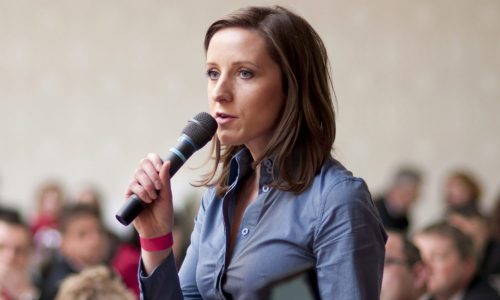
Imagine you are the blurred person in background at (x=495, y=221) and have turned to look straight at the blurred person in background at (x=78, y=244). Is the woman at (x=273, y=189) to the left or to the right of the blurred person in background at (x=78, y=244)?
left

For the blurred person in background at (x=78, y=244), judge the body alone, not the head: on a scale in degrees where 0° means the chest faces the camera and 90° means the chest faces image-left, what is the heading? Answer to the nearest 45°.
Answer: approximately 315°

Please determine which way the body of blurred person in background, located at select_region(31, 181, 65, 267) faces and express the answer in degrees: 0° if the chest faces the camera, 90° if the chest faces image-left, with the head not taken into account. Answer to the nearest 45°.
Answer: approximately 0°

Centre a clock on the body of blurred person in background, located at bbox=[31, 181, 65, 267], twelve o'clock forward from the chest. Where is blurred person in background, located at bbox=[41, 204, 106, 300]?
blurred person in background, located at bbox=[41, 204, 106, 300] is roughly at 12 o'clock from blurred person in background, located at bbox=[31, 181, 65, 267].

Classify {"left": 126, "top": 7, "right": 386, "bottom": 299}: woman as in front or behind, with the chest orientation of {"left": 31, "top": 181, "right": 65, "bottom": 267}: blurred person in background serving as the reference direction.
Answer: in front

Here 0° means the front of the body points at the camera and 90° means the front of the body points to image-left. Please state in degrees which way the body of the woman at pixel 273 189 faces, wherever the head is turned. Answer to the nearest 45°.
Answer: approximately 45°

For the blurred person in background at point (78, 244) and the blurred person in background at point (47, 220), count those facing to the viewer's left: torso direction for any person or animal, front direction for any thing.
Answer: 0

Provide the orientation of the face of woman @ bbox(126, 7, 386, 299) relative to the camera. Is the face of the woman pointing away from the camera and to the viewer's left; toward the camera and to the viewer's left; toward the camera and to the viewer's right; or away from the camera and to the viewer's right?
toward the camera and to the viewer's left
